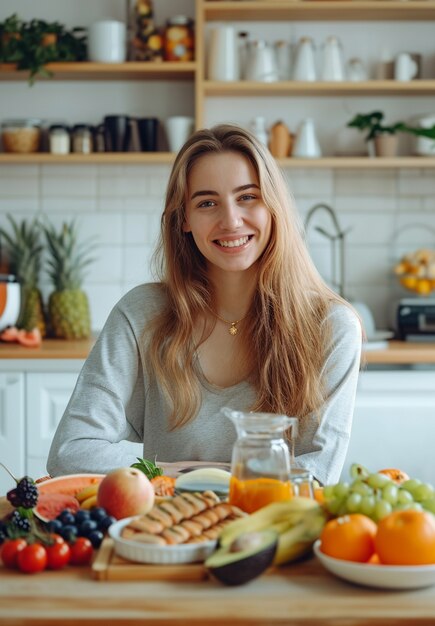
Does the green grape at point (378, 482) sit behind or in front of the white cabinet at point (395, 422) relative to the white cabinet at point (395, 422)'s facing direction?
in front

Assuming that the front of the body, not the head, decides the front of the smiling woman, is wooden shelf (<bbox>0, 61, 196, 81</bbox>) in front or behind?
behind

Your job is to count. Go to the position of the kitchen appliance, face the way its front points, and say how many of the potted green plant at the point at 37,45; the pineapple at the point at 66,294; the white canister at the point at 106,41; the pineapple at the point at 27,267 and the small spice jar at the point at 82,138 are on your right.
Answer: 5

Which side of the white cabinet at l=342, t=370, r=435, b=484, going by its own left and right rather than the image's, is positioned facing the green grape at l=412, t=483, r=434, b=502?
front

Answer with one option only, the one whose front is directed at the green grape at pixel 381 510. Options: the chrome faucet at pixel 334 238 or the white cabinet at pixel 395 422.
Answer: the white cabinet

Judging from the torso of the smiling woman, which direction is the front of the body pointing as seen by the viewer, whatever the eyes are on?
toward the camera

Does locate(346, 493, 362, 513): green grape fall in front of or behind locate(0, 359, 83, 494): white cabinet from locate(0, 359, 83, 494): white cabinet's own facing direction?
in front

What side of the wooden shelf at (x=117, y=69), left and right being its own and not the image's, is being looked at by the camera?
front
